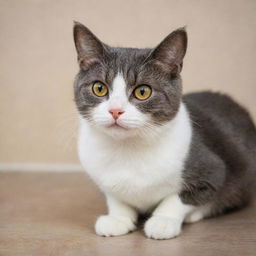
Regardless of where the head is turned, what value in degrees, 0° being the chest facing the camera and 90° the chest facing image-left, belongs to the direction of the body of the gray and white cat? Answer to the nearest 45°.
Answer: approximately 45°
